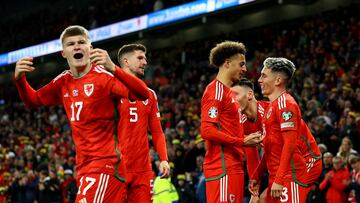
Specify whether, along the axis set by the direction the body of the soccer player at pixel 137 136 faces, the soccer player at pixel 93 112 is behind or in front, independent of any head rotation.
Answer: in front

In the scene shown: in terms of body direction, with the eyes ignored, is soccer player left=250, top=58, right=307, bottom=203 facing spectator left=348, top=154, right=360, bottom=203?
no

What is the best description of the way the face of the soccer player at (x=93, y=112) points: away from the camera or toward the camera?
toward the camera

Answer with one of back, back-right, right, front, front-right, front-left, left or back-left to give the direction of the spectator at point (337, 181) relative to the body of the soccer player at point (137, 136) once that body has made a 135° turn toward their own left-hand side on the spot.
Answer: front

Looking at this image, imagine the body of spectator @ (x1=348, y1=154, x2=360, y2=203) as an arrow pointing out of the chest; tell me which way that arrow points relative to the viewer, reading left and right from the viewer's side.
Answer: facing the viewer and to the left of the viewer

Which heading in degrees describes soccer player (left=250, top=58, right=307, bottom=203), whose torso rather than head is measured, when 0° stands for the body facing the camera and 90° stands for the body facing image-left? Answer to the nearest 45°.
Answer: approximately 90°

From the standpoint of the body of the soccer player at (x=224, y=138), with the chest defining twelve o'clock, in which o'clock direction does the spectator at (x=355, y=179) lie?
The spectator is roughly at 10 o'clock from the soccer player.

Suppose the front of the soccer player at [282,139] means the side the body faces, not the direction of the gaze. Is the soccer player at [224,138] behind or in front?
in front

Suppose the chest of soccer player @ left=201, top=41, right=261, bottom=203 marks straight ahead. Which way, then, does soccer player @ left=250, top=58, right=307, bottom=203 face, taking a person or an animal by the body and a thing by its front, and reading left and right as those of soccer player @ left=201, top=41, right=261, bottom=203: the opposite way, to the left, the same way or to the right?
the opposite way

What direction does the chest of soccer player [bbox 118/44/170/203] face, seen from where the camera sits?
toward the camera

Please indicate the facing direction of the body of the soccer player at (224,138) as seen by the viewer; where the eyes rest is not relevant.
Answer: to the viewer's right

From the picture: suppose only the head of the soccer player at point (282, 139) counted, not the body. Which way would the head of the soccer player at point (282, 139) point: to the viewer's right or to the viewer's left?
to the viewer's left

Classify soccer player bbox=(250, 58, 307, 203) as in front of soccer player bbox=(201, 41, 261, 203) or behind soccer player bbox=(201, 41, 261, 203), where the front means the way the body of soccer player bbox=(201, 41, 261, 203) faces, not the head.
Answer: in front

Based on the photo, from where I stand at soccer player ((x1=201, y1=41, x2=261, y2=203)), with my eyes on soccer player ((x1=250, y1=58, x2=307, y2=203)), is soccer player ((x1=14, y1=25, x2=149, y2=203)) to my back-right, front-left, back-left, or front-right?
back-right

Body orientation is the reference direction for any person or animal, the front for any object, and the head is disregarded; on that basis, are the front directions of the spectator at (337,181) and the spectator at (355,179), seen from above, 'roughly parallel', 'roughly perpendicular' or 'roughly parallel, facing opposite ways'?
roughly parallel

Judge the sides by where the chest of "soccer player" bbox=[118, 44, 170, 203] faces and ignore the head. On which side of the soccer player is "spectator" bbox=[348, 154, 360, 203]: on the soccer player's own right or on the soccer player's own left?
on the soccer player's own left
